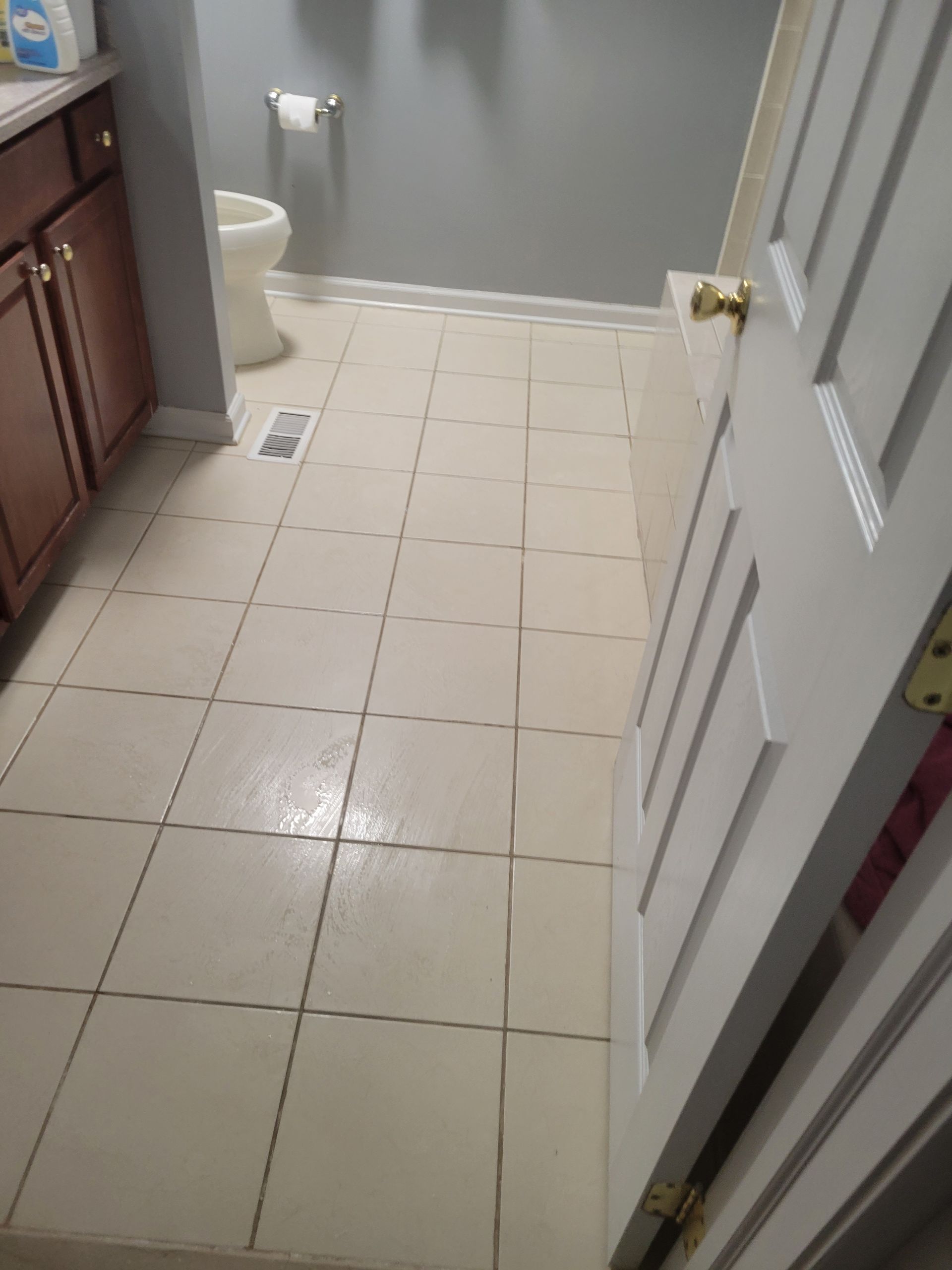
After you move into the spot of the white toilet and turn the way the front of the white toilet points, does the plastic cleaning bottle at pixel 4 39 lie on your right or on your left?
on your right

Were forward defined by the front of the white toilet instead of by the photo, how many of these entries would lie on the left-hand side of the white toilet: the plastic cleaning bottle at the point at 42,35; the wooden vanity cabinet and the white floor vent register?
0

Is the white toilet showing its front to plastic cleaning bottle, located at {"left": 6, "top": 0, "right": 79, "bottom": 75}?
no

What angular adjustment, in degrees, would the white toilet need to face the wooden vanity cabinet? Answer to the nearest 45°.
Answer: approximately 90° to its right

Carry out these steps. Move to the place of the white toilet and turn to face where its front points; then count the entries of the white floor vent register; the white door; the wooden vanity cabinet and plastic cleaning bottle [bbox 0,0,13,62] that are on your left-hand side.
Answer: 0

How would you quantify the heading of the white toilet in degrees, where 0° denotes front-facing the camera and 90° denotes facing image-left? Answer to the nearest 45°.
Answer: approximately 270°

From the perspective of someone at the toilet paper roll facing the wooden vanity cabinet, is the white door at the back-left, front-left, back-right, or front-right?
front-left

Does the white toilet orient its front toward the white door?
no

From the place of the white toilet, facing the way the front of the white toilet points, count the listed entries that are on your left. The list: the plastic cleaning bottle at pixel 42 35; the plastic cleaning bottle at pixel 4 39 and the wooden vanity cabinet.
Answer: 0

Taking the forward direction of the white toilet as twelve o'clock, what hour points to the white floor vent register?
The white floor vent register is roughly at 3 o'clock from the white toilet.
